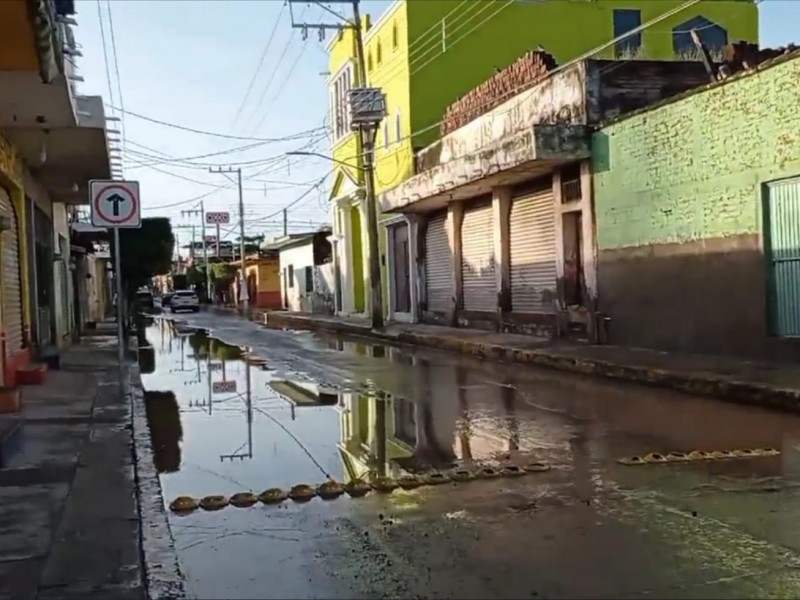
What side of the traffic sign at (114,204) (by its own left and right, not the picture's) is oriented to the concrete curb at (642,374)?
left

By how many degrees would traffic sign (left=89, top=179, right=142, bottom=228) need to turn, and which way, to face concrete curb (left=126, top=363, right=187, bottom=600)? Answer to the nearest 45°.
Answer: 0° — it already faces it

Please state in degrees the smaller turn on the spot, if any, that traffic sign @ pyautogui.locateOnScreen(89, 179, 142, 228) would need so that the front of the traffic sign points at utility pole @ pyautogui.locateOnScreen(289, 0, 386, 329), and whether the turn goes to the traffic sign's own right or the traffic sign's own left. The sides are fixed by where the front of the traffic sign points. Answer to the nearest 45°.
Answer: approximately 135° to the traffic sign's own left

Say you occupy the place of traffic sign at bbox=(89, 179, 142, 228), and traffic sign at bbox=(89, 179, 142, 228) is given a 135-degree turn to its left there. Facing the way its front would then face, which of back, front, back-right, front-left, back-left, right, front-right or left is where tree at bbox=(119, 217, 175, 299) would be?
front-left

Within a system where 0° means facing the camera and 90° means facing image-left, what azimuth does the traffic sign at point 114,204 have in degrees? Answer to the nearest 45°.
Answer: approximately 0°

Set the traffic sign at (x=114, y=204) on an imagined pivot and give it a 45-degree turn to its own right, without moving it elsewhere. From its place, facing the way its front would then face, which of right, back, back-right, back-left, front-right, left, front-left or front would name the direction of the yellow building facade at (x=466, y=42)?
back
